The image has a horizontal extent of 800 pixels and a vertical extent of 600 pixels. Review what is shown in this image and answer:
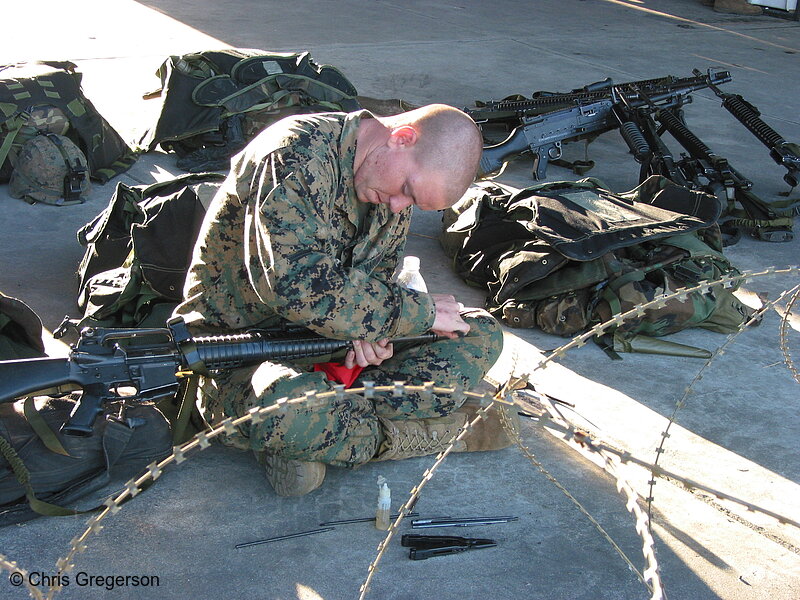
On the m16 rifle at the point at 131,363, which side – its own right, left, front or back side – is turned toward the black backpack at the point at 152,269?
left

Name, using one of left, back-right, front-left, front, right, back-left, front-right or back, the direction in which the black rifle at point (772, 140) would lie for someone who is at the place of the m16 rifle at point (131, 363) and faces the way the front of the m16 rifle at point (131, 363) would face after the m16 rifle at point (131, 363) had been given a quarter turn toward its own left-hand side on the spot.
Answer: front-right

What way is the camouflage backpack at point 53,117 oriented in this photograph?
toward the camera

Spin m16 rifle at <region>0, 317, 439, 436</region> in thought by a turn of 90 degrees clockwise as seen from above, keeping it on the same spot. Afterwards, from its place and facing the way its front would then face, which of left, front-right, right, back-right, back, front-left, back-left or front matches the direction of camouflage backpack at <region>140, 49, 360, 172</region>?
back

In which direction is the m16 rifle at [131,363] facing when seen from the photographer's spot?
facing to the right of the viewer

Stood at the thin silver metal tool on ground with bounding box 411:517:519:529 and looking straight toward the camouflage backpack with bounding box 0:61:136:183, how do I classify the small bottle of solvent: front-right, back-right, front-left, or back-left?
front-left

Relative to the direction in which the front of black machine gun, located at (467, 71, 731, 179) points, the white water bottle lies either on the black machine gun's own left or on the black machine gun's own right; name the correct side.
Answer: on the black machine gun's own right

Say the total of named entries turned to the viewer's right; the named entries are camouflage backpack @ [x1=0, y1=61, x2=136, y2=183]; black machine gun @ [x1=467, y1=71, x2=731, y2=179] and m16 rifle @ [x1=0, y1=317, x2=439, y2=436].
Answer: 2

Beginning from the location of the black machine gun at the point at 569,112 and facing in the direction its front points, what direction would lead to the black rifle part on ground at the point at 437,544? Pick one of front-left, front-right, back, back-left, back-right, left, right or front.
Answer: right

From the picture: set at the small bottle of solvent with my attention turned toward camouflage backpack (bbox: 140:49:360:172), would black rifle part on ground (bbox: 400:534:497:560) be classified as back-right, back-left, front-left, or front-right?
back-right

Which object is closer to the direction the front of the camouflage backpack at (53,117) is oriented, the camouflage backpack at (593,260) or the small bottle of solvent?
the small bottle of solvent

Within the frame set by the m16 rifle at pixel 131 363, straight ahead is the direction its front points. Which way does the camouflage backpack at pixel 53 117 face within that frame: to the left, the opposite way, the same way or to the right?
to the right

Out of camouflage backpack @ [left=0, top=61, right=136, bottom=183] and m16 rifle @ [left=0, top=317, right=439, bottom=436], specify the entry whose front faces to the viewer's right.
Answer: the m16 rifle

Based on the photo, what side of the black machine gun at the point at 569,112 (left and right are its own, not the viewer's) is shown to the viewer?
right

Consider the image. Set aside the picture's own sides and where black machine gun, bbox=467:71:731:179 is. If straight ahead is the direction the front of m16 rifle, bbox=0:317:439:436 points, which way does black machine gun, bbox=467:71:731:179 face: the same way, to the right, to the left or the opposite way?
the same way
